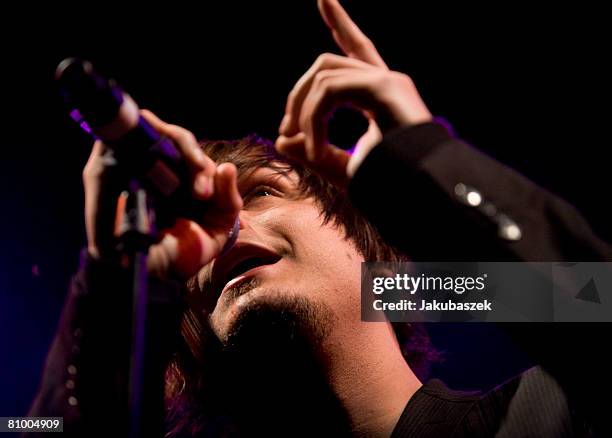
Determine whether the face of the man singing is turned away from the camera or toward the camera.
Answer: toward the camera
